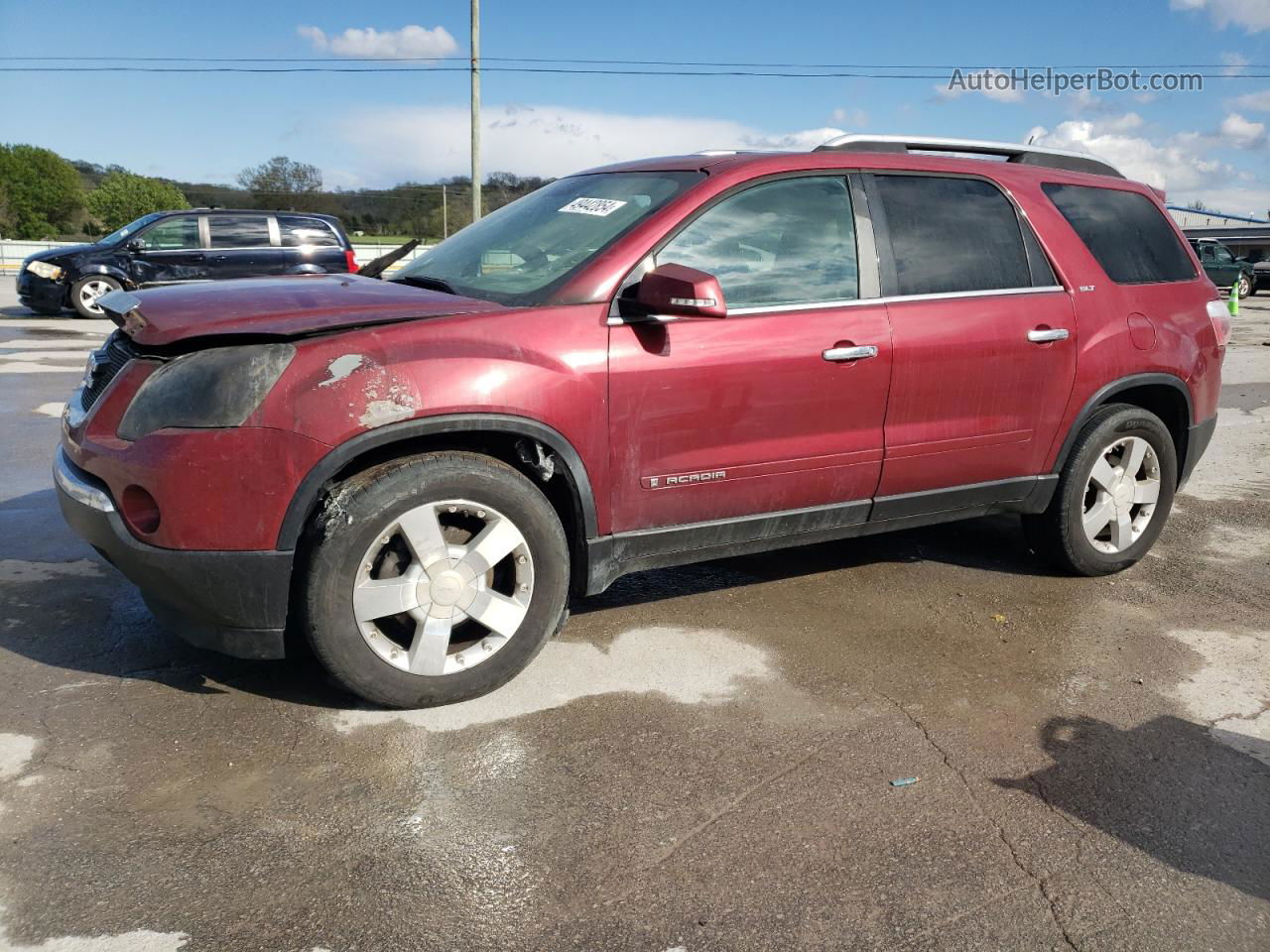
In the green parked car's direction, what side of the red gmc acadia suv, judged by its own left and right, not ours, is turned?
back

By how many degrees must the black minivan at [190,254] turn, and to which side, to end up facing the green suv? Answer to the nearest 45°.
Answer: approximately 180°

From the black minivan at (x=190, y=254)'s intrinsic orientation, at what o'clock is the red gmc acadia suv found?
The red gmc acadia suv is roughly at 9 o'clock from the black minivan.

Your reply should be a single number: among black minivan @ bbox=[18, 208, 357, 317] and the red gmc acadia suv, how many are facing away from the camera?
0

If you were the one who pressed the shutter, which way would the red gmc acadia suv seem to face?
facing the viewer and to the left of the viewer

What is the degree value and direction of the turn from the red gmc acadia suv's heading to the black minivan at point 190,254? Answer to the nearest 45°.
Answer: approximately 90° to its right

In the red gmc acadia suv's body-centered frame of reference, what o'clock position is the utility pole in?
The utility pole is roughly at 4 o'clock from the red gmc acadia suv.

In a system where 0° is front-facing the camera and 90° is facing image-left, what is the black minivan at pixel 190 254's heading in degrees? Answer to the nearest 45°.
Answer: approximately 90°

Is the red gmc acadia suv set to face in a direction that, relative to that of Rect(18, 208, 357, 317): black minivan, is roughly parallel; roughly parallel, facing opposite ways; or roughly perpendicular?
roughly parallel
